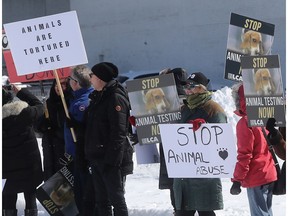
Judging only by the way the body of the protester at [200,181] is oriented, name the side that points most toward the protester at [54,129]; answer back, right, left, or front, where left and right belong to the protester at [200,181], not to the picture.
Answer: right

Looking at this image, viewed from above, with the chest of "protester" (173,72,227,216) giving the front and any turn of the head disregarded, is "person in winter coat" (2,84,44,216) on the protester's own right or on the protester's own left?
on the protester's own right

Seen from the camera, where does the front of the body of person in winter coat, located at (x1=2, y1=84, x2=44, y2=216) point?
away from the camera

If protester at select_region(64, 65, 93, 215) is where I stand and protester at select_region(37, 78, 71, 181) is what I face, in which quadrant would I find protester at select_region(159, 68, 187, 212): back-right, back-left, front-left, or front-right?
back-right

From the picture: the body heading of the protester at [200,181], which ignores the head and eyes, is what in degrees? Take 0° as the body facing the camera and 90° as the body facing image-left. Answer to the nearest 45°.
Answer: approximately 45°

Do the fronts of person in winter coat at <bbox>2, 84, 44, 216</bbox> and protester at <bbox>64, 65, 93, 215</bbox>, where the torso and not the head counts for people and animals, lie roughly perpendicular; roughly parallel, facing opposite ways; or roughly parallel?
roughly perpendicular
